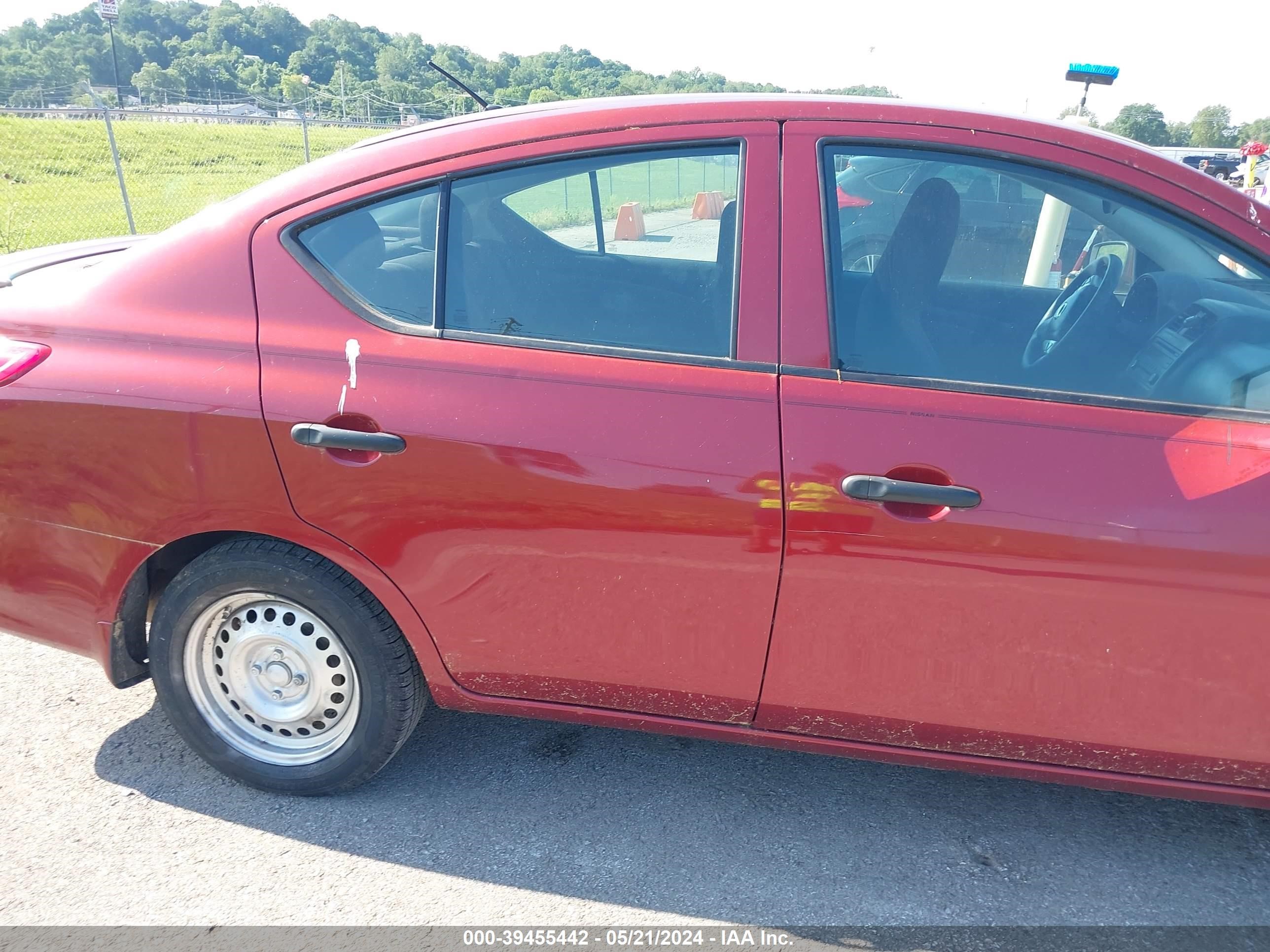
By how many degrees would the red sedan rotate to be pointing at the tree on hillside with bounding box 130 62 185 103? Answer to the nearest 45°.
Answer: approximately 135° to its left

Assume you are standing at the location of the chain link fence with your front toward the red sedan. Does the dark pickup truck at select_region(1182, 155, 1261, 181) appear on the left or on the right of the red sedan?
left

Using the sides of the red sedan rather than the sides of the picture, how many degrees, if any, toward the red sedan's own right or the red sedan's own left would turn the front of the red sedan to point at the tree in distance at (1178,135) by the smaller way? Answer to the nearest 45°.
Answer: approximately 45° to the red sedan's own left

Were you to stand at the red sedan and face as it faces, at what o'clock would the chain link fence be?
The chain link fence is roughly at 8 o'clock from the red sedan.

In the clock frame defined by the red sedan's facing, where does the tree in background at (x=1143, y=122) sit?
The tree in background is roughly at 10 o'clock from the red sedan.

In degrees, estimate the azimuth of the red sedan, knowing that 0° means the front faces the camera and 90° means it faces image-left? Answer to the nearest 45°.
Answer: approximately 270°

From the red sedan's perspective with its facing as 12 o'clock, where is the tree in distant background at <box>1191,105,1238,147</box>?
The tree in distant background is roughly at 10 o'clock from the red sedan.

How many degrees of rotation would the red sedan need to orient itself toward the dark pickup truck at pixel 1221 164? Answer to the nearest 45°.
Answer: approximately 45° to its left

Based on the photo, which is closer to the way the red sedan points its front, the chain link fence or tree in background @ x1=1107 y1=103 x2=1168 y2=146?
the tree in background
